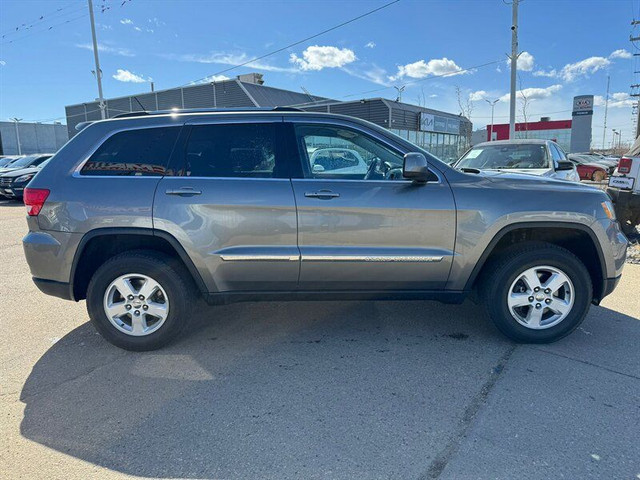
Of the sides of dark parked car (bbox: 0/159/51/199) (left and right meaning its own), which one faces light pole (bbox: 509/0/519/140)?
left

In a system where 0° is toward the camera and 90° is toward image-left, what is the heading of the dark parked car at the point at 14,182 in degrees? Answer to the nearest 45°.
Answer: approximately 45°

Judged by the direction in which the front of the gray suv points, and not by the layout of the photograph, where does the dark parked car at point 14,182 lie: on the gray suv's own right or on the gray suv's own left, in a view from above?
on the gray suv's own left

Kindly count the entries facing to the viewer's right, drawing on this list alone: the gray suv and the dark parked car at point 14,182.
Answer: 1

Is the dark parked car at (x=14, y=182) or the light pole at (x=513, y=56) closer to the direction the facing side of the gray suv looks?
the light pole

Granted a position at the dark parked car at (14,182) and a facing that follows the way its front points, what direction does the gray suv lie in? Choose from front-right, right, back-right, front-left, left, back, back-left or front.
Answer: front-left

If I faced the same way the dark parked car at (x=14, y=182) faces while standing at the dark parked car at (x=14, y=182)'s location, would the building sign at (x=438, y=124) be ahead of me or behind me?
behind

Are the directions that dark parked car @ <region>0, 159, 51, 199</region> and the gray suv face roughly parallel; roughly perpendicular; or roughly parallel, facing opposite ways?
roughly perpendicular

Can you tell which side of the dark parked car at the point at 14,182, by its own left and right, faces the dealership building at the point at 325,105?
back

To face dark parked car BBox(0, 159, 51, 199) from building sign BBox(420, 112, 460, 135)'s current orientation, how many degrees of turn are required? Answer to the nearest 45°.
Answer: approximately 90° to its right

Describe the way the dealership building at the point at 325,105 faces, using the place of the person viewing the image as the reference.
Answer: facing the viewer and to the right of the viewer

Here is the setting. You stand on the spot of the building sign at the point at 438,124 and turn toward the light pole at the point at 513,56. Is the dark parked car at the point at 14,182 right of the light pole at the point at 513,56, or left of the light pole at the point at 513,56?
right

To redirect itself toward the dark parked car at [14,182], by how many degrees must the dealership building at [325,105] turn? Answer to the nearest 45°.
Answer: approximately 90° to its right

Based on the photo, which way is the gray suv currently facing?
to the viewer's right
